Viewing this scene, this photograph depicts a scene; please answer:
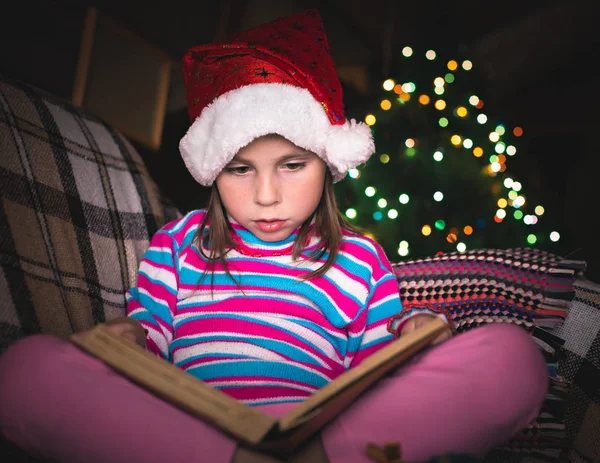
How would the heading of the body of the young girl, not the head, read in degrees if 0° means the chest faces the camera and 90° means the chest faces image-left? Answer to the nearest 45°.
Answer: approximately 0°
